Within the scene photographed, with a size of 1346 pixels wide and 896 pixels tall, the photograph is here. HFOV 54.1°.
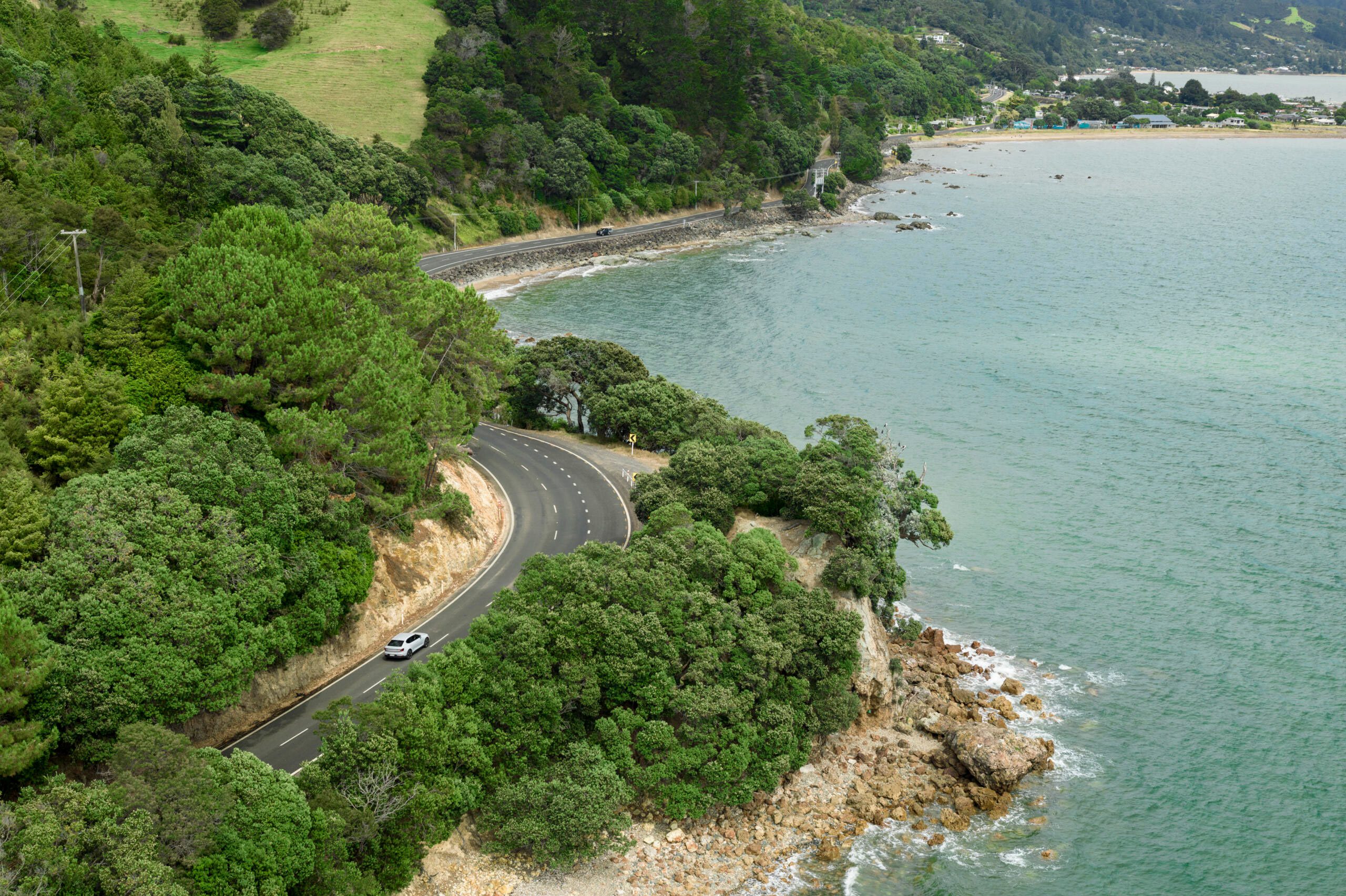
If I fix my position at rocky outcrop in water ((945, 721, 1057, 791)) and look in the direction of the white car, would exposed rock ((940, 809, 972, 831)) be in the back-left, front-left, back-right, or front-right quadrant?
front-left

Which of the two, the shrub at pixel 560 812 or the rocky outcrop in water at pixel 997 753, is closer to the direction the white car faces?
the rocky outcrop in water

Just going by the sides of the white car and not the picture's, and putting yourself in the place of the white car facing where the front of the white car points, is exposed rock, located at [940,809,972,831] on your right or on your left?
on your right

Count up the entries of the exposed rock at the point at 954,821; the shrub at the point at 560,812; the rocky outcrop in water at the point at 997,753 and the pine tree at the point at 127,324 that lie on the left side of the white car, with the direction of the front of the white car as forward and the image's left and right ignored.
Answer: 1

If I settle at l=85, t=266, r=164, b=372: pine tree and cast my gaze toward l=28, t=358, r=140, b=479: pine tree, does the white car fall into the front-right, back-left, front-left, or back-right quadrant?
front-left

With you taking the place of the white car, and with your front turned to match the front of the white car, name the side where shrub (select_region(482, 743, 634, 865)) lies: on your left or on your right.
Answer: on your right

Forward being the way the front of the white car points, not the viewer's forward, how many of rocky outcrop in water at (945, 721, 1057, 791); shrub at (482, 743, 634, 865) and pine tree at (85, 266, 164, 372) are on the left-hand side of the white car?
1

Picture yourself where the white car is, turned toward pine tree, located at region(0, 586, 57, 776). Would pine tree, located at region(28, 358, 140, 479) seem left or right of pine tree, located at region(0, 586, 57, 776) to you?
right

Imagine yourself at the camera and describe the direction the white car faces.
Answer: facing away from the viewer and to the right of the viewer

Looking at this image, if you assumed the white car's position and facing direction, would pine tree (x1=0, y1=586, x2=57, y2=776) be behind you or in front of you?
behind

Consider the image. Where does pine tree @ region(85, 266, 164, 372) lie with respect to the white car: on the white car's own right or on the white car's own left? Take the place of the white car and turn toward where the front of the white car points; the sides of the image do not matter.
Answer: on the white car's own left

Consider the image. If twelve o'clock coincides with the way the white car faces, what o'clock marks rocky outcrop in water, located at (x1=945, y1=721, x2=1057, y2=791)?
The rocky outcrop in water is roughly at 2 o'clock from the white car.

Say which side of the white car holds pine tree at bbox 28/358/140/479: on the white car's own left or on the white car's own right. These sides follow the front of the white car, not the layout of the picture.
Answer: on the white car's own left

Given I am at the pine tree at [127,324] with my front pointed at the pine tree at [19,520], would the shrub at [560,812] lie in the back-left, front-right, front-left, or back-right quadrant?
front-left

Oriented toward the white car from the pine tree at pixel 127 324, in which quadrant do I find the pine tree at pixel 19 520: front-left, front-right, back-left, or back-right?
front-right
